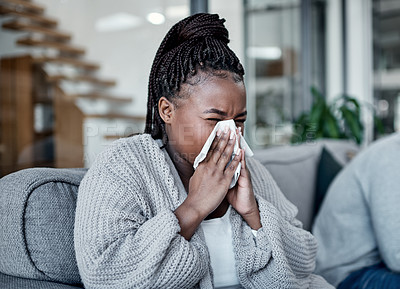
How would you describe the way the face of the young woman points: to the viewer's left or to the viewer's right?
to the viewer's right

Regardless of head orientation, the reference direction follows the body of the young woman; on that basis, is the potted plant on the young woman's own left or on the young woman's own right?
on the young woman's own left

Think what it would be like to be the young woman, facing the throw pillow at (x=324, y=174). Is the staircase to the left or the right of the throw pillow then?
left
